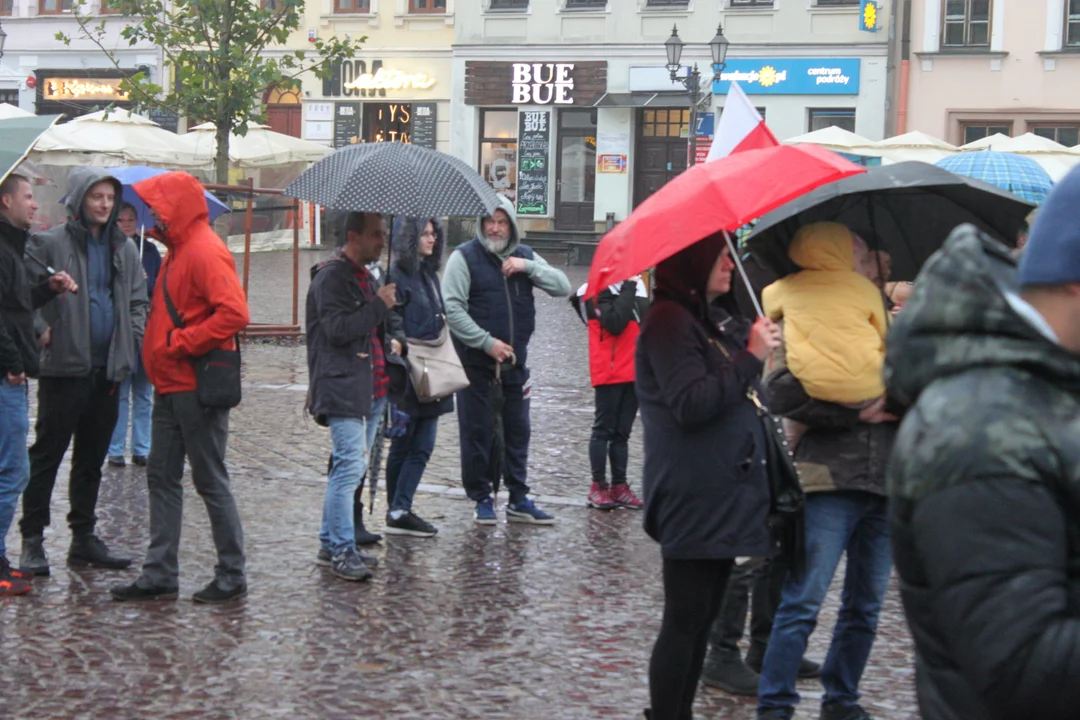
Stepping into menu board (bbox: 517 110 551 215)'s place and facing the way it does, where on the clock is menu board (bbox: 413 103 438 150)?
menu board (bbox: 413 103 438 150) is roughly at 4 o'clock from menu board (bbox: 517 110 551 215).

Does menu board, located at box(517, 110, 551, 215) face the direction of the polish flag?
yes

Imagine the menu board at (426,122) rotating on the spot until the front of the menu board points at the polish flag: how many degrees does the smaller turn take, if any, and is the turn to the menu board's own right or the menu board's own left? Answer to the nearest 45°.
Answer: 0° — it already faces it

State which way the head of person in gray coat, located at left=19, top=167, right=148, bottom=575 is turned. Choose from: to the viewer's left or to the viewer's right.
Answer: to the viewer's right

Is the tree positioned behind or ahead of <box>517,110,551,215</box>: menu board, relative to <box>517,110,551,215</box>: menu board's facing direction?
ahead

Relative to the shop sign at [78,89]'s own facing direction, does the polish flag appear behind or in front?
in front

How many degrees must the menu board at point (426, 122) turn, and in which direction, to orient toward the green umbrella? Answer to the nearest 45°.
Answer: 0° — it already faces it

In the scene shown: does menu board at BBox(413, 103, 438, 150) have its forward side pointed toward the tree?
yes
